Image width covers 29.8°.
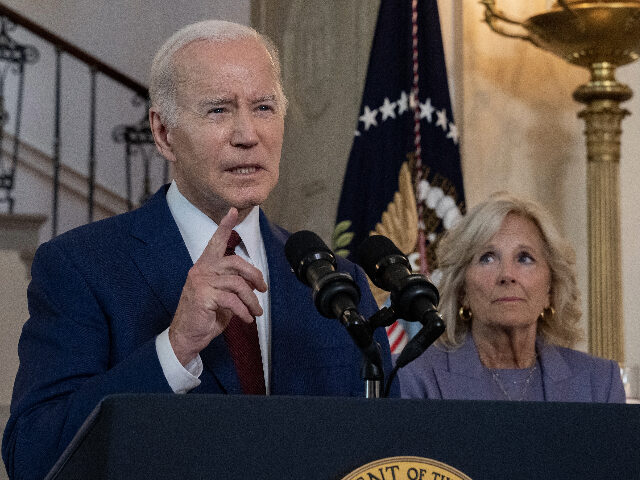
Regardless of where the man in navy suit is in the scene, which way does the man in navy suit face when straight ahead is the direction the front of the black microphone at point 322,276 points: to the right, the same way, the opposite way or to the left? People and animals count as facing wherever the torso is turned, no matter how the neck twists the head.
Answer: the opposite way

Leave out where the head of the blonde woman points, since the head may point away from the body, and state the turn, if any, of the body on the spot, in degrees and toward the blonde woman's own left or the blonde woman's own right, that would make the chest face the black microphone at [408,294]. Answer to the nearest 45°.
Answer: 0° — they already face it

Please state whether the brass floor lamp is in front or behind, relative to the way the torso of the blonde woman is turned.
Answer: behind

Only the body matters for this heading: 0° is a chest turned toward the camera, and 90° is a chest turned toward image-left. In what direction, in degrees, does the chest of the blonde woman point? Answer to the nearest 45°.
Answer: approximately 0°

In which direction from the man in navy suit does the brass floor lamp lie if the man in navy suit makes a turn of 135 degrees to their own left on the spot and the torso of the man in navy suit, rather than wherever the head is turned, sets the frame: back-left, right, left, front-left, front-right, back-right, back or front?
front-right

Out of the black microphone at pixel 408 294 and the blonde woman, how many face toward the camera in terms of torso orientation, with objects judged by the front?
1

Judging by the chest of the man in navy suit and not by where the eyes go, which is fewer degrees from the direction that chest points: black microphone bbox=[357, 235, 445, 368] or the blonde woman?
the black microphone

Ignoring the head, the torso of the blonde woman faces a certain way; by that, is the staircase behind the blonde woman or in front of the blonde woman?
behind

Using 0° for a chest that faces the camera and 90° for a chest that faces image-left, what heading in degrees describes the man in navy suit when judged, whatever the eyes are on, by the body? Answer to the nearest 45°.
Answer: approximately 315°

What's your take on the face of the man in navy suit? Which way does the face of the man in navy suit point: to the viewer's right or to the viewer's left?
to the viewer's right
